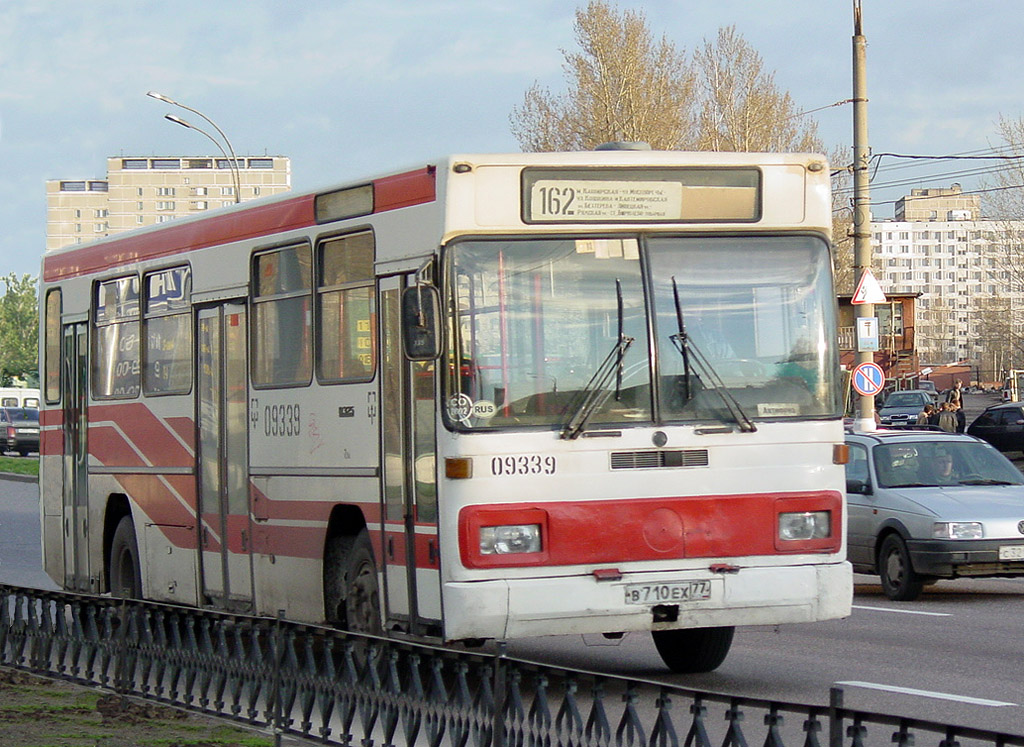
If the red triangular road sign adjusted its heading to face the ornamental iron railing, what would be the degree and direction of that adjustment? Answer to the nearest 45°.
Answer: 0° — it already faces it

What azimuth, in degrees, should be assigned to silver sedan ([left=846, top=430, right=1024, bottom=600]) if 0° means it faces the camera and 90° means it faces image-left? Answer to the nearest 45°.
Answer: approximately 315°

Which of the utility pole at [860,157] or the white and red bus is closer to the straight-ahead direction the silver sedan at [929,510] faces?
the white and red bus

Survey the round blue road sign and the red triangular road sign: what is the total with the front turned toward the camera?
2

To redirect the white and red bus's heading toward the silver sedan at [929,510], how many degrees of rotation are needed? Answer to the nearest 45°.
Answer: approximately 90° to its left

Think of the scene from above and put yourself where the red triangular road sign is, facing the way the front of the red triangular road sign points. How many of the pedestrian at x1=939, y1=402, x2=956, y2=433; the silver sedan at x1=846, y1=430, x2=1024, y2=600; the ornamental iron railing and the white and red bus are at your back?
1

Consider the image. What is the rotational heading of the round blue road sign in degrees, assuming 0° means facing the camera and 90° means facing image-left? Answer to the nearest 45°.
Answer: approximately 0°

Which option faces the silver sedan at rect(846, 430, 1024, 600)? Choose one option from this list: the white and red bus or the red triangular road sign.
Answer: the red triangular road sign

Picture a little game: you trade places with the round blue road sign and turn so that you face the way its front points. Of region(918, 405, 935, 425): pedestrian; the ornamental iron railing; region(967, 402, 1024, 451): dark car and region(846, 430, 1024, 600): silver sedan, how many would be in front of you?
2

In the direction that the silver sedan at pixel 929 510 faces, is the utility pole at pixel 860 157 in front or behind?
behind
